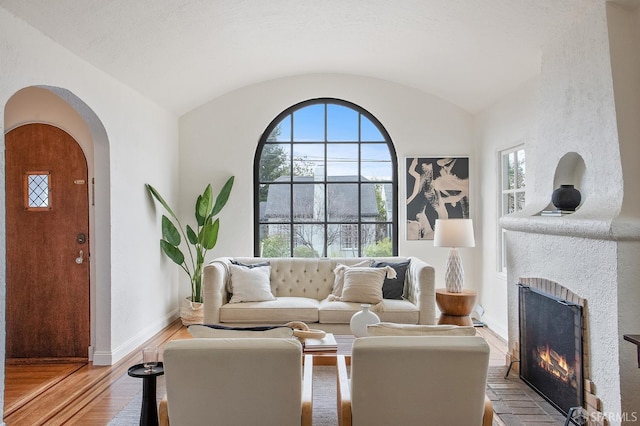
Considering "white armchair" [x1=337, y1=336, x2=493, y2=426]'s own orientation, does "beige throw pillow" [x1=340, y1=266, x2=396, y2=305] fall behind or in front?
in front

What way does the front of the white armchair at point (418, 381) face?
away from the camera

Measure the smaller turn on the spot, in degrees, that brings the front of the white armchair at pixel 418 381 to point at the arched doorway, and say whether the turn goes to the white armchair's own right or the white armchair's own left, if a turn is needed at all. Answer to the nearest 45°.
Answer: approximately 45° to the white armchair's own left

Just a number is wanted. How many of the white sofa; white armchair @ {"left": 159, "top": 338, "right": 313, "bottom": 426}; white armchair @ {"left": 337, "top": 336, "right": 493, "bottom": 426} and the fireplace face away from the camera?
2

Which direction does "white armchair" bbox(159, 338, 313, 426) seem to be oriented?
away from the camera

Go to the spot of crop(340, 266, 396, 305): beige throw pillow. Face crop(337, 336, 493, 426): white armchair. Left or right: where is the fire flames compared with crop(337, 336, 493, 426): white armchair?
left

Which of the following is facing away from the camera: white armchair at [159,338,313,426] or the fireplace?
the white armchair

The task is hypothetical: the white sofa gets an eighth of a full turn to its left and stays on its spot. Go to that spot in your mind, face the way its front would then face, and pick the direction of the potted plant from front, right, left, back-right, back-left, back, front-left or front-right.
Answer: back

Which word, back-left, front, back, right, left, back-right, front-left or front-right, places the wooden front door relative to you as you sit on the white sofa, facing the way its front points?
right

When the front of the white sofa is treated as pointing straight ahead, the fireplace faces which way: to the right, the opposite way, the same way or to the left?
to the right

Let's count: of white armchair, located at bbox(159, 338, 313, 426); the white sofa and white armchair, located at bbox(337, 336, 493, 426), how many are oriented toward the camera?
1

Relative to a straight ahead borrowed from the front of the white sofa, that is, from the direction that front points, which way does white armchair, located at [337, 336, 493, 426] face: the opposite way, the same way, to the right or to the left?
the opposite way

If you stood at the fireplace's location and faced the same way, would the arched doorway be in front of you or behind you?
in front

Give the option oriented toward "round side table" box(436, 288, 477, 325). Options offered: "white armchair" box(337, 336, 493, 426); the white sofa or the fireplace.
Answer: the white armchair
